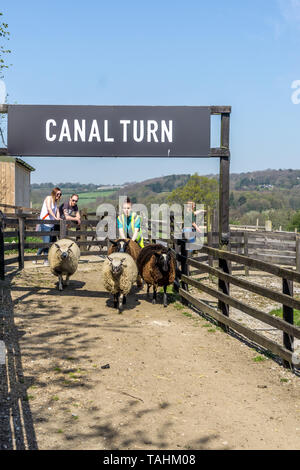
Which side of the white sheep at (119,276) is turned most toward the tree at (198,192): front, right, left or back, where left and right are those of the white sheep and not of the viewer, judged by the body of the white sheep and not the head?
back

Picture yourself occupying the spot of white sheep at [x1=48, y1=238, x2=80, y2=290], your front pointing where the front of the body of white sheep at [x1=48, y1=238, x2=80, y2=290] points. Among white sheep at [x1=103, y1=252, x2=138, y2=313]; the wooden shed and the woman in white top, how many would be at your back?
2

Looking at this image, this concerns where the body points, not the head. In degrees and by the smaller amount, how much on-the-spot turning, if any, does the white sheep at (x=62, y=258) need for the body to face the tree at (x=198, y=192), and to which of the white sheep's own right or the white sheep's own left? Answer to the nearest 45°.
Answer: approximately 180°

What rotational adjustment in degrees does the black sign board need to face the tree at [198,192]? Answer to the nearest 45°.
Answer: approximately 180°

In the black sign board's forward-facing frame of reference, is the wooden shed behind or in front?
behind

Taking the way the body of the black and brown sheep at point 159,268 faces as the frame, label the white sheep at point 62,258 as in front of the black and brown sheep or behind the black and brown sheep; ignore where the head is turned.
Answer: behind

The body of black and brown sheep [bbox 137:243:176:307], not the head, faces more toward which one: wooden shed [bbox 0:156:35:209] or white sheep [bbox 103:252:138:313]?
the white sheep

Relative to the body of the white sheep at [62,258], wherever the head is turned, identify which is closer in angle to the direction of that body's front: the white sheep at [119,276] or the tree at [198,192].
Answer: the white sheep

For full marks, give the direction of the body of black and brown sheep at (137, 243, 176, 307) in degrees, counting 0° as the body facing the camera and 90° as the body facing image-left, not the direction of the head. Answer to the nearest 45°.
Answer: approximately 315°

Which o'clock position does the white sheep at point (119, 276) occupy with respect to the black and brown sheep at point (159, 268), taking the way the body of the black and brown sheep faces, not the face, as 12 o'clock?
The white sheep is roughly at 3 o'clock from the black and brown sheep.

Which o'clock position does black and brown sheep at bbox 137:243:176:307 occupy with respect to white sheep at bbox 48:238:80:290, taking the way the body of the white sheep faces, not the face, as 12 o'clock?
The black and brown sheep is roughly at 10 o'clock from the white sheep.

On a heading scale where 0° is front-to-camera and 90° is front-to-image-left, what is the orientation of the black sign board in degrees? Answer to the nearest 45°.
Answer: approximately 0°
